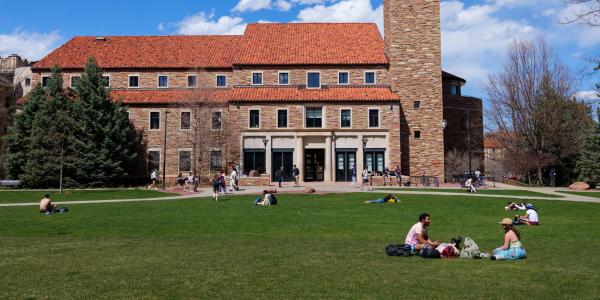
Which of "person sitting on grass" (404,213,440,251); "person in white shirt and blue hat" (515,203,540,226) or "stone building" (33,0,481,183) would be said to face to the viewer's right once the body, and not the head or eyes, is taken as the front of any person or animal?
the person sitting on grass

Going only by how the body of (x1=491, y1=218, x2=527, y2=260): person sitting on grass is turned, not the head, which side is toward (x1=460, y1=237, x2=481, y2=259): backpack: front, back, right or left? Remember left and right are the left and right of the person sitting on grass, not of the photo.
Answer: front

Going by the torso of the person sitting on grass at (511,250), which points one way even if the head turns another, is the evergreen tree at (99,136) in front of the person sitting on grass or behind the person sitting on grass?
in front

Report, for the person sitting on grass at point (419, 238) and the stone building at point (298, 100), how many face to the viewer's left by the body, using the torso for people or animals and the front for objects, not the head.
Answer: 0

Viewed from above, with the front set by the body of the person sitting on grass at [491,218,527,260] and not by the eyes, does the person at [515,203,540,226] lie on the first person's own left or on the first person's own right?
on the first person's own right

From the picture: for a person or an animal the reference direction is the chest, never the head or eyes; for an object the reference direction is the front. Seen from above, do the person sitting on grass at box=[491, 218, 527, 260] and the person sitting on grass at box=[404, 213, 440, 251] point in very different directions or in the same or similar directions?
very different directions

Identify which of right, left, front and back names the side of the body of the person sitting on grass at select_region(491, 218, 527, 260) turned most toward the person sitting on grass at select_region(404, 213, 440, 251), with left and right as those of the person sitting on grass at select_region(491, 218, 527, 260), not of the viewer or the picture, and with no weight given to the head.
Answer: front

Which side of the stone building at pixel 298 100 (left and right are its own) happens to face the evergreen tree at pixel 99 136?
right

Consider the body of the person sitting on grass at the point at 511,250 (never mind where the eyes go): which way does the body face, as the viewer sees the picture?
to the viewer's left

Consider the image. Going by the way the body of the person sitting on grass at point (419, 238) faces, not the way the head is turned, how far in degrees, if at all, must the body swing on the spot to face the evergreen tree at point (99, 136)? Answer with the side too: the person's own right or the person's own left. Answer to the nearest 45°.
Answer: approximately 135° to the person's own left

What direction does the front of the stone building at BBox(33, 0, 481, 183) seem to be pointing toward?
toward the camera

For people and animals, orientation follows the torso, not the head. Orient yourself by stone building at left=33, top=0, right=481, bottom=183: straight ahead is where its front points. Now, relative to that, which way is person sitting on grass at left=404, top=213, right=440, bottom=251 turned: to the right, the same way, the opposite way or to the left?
to the left

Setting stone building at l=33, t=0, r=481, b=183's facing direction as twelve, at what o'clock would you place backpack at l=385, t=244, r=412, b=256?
The backpack is roughly at 12 o'clock from the stone building.

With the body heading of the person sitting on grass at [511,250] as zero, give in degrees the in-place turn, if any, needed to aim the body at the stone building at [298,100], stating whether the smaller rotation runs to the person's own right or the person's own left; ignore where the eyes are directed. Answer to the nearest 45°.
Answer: approximately 45° to the person's own right

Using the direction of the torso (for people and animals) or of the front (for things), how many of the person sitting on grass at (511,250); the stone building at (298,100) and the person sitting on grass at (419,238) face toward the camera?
1

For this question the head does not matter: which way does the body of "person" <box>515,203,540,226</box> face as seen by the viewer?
to the viewer's left

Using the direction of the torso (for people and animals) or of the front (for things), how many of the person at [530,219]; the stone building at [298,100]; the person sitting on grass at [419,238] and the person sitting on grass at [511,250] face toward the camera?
1
